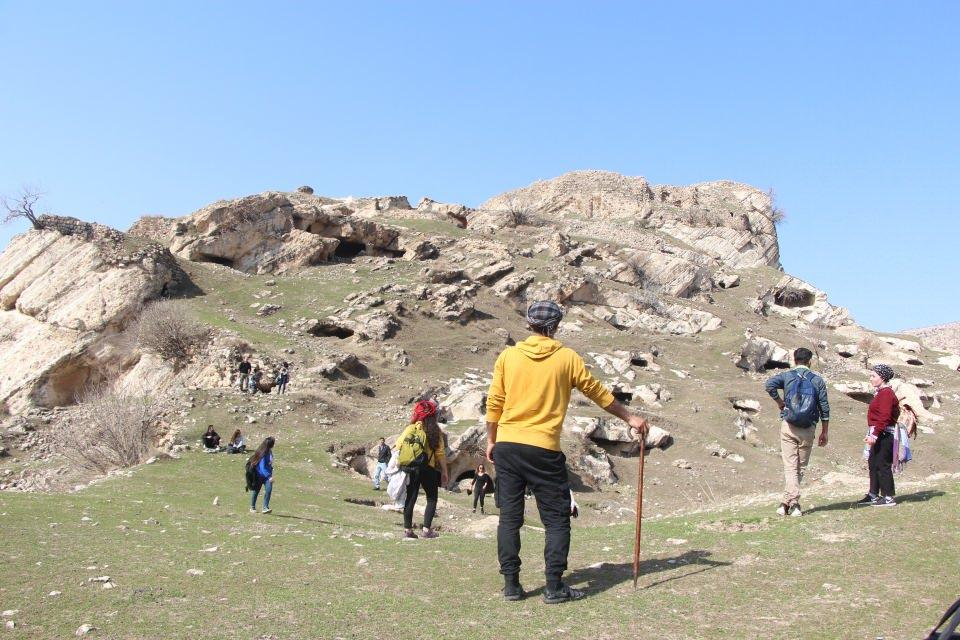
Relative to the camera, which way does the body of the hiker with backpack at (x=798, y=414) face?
away from the camera

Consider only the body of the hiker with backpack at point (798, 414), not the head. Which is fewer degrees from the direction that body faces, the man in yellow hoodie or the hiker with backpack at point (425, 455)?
the hiker with backpack

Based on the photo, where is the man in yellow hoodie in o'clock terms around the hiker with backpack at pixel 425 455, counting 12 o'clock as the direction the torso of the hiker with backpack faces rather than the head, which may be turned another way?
The man in yellow hoodie is roughly at 4 o'clock from the hiker with backpack.

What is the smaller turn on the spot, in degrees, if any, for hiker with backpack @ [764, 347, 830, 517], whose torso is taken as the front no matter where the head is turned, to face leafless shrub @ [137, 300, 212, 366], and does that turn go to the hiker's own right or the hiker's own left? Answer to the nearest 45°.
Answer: approximately 45° to the hiker's own left

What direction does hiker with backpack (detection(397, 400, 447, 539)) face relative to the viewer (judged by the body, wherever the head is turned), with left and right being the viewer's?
facing away from the viewer and to the right of the viewer

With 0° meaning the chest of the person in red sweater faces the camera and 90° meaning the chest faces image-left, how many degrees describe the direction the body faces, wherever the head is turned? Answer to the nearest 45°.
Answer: approximately 90°

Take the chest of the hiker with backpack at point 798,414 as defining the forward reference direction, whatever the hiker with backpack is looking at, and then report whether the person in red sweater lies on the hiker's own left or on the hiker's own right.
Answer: on the hiker's own right

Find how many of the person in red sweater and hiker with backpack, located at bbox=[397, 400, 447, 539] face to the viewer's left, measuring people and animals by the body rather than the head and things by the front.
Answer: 1

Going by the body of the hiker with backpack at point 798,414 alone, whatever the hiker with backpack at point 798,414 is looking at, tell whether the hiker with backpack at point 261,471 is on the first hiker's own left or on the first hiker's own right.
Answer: on the first hiker's own left

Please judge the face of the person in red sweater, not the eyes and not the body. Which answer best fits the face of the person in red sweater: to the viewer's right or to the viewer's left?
to the viewer's left
